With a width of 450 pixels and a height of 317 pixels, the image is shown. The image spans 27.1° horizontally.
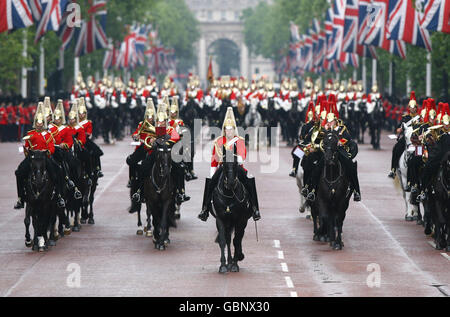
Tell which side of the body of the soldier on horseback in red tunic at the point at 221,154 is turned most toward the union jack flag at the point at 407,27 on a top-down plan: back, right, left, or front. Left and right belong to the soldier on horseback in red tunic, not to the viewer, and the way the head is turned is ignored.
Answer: back

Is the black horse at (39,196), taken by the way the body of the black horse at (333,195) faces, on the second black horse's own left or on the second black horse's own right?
on the second black horse's own right

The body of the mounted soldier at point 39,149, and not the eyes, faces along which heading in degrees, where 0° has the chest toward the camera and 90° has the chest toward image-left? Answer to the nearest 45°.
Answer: approximately 0°

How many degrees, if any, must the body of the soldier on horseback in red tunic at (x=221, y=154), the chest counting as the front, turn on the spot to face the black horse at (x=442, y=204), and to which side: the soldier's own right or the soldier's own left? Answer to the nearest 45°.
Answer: approximately 135° to the soldier's own left

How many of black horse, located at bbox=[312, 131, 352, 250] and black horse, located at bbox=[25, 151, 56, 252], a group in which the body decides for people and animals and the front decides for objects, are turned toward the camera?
2

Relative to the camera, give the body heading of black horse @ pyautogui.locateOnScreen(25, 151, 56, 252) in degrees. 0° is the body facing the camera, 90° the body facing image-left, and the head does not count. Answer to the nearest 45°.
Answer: approximately 0°

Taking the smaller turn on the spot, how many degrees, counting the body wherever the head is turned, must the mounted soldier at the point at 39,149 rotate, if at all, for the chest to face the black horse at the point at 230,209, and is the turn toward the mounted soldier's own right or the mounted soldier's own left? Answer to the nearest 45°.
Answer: approximately 45° to the mounted soldier's own left

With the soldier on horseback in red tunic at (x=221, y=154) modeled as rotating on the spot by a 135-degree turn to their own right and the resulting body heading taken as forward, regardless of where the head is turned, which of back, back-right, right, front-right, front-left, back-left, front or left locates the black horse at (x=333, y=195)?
right
